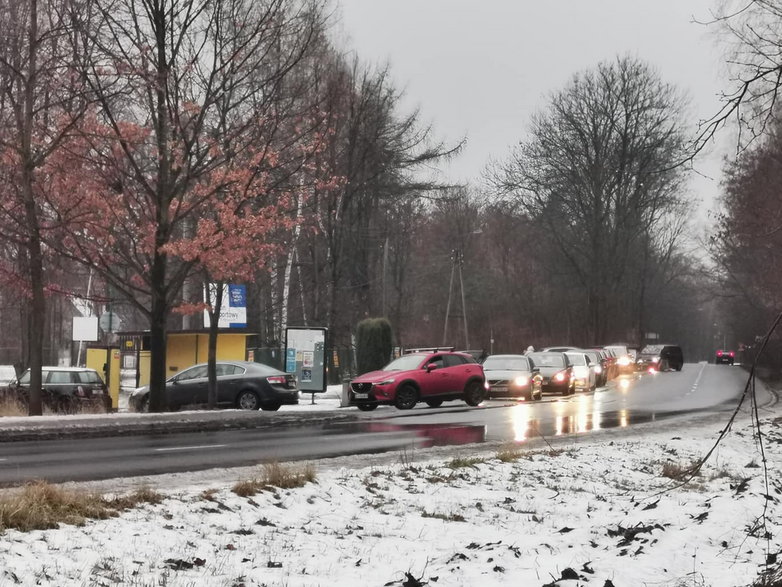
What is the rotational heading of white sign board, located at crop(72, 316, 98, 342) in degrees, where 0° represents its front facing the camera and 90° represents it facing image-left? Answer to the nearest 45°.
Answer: approximately 0°

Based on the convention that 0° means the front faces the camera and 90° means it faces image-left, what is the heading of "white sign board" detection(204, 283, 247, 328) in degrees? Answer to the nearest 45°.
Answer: approximately 0°

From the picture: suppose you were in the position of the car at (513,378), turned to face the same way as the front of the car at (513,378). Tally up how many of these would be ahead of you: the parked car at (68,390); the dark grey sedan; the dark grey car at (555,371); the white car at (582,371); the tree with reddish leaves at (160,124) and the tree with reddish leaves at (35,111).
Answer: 4

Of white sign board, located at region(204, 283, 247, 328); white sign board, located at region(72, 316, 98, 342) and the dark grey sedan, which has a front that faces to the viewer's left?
the dark grey sedan

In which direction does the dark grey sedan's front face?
to the viewer's left

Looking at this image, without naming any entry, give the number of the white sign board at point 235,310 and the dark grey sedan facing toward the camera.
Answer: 1

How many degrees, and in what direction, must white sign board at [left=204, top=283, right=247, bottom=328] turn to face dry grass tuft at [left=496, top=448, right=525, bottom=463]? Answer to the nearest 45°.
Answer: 0° — it already faces it

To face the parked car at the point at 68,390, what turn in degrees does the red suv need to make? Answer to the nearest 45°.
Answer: approximately 45° to its right

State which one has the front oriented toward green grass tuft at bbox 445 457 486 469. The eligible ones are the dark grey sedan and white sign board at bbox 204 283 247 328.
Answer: the white sign board

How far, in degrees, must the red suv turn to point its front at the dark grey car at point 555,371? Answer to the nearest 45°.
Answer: approximately 180°

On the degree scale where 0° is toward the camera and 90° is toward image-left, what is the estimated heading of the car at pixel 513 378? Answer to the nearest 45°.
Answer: approximately 45°
